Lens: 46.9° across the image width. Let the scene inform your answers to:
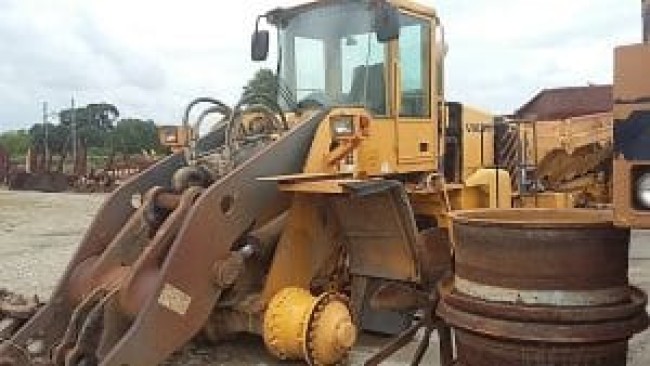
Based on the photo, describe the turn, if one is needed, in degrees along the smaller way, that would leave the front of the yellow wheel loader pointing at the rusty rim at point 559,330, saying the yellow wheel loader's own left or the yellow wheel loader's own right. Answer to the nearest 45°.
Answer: approximately 45° to the yellow wheel loader's own left

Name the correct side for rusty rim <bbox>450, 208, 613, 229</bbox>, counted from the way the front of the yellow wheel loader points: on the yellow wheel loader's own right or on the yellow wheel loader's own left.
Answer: on the yellow wheel loader's own left

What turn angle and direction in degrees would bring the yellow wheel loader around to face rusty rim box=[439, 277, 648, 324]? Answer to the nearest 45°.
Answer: approximately 45° to its left

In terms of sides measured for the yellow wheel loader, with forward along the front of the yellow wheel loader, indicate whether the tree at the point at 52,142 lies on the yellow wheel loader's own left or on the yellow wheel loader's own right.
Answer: on the yellow wheel loader's own right

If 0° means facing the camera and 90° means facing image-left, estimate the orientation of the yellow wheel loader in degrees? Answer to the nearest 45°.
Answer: approximately 45°

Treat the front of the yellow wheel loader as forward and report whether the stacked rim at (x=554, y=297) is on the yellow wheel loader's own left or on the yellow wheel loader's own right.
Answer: on the yellow wheel loader's own left
